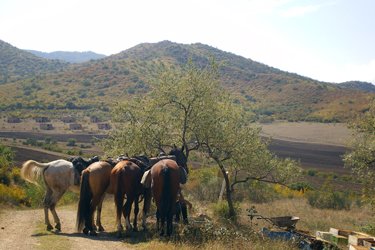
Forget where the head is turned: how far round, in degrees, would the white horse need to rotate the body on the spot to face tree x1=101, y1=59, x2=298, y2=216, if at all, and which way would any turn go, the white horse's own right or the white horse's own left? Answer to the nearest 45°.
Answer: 0° — it already faces it

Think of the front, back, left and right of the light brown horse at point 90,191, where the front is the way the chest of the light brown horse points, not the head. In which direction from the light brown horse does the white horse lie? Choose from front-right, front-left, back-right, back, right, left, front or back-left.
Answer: left

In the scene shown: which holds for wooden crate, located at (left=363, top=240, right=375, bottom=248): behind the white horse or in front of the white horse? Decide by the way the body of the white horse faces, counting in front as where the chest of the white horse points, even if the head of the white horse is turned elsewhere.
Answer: in front

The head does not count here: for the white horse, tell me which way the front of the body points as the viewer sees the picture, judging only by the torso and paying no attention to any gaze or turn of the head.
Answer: to the viewer's right

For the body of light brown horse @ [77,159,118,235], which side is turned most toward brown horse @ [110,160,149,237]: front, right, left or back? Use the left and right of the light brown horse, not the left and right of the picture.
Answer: right

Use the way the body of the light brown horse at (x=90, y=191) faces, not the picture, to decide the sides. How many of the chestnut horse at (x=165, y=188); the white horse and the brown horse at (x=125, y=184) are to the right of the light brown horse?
2

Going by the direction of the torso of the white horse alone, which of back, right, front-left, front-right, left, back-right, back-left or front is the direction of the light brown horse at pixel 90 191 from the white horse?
front-right

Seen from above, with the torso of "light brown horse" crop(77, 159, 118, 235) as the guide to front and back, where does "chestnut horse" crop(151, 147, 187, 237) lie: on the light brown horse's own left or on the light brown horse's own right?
on the light brown horse's own right

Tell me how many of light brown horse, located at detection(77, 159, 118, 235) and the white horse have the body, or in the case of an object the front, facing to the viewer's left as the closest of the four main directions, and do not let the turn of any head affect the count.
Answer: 0

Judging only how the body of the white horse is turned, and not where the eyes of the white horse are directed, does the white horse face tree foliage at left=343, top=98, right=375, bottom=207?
yes

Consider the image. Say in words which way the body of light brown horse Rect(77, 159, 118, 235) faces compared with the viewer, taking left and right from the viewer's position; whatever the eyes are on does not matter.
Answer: facing away from the viewer and to the right of the viewer

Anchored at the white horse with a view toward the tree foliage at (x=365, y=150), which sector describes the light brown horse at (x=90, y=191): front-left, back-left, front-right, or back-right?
front-right

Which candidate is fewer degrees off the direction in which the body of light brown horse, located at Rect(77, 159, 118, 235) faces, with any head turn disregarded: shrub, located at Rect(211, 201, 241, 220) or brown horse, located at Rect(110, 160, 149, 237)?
the shrub
